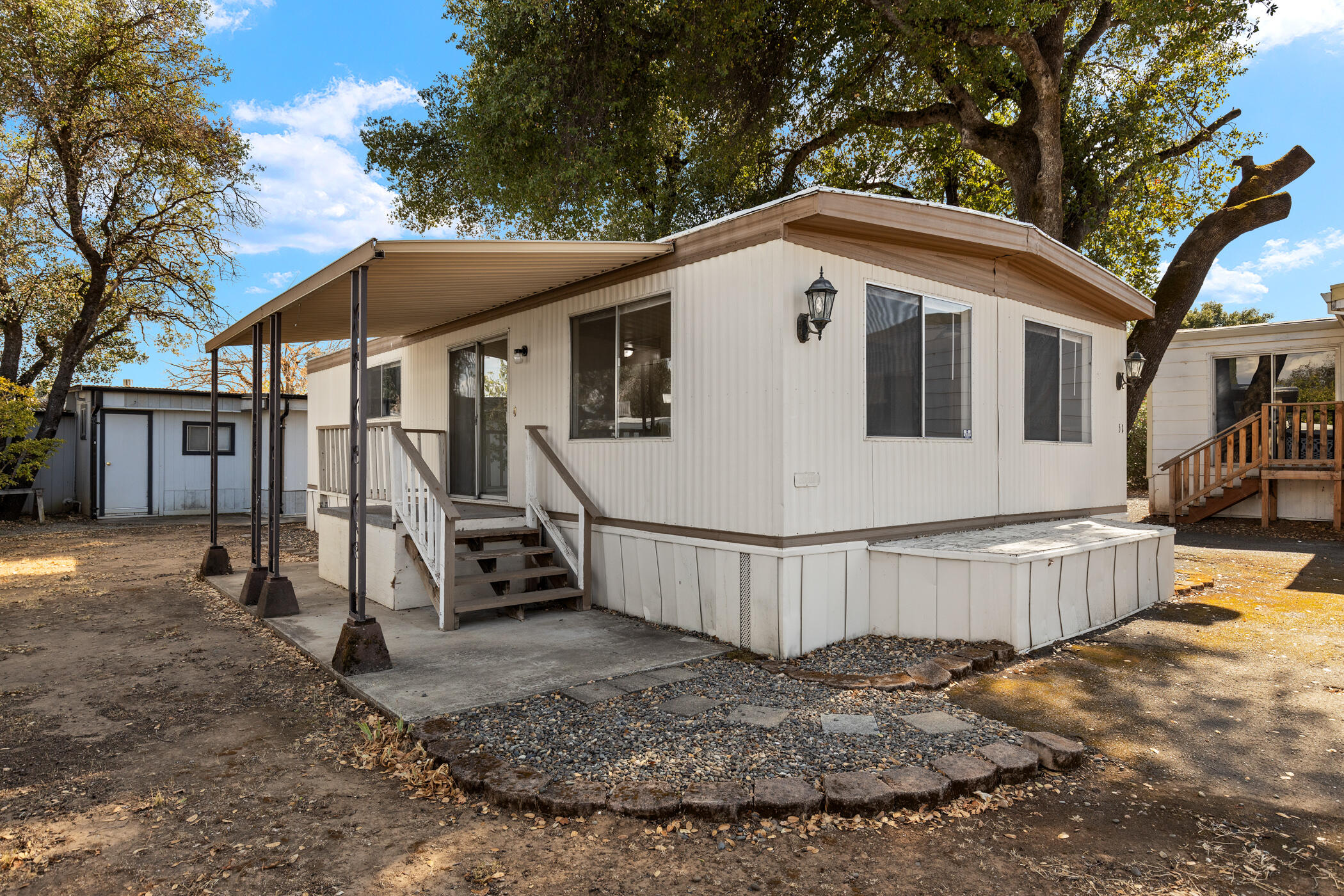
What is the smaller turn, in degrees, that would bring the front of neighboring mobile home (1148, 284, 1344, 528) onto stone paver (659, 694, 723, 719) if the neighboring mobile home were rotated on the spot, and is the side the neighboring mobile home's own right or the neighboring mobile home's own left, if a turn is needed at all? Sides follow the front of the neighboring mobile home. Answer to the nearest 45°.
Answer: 0° — it already faces it

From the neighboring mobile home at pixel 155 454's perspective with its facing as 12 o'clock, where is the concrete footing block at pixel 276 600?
The concrete footing block is roughly at 12 o'clock from the neighboring mobile home.

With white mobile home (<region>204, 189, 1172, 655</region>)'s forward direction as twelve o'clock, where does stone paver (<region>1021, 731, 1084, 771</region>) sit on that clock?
The stone paver is roughly at 10 o'clock from the white mobile home.

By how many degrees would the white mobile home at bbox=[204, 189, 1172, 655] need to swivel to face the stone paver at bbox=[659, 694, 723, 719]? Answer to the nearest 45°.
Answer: approximately 45° to its left

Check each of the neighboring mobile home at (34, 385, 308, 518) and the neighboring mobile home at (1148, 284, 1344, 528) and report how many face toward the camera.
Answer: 2

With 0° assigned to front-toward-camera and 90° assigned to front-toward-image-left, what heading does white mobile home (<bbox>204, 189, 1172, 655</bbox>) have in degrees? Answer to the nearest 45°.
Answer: approximately 45°

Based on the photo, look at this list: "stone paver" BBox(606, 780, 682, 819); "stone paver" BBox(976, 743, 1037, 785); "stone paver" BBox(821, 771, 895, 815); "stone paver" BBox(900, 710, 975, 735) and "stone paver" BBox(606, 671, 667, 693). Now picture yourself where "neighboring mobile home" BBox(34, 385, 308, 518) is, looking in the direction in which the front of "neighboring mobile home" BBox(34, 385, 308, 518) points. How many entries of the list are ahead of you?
5

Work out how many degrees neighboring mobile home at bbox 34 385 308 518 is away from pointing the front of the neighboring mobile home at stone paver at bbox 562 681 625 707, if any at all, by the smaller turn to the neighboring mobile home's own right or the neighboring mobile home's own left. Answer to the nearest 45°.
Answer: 0° — it already faces it
